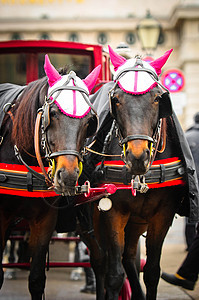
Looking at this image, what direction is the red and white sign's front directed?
toward the camera

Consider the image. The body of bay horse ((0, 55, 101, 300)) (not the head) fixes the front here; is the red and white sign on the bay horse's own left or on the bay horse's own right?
on the bay horse's own left

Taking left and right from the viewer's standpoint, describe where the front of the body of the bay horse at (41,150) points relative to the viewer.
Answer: facing the viewer and to the right of the viewer

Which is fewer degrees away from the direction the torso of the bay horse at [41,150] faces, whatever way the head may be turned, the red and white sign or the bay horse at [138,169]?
the bay horse

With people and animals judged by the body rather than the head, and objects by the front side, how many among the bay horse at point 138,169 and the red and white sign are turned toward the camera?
2

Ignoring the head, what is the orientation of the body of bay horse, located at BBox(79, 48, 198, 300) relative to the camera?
toward the camera

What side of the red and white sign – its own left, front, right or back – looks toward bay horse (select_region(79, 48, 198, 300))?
front

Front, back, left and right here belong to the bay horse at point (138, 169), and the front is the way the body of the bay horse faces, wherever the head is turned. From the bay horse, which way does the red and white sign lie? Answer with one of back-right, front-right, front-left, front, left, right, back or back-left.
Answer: back

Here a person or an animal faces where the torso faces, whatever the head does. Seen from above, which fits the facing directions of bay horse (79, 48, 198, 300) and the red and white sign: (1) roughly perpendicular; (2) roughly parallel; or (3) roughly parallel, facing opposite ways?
roughly parallel

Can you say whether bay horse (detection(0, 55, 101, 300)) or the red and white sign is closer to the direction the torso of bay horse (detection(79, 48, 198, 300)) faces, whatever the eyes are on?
the bay horse

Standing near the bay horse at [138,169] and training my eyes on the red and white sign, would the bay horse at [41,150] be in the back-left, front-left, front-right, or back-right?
back-left
